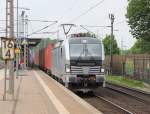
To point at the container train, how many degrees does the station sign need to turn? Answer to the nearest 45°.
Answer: approximately 135° to its left

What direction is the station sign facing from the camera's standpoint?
toward the camera
